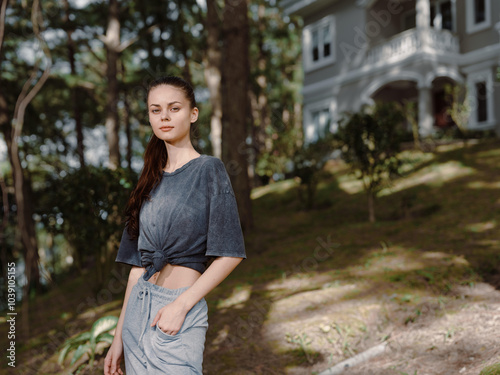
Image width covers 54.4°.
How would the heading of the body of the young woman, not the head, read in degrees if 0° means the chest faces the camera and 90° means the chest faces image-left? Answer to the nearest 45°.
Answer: approximately 45°

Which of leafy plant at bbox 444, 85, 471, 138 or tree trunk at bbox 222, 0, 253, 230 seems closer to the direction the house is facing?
the tree trunk

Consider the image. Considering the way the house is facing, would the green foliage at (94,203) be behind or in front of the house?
in front

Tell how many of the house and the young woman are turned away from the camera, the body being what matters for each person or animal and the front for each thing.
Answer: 0

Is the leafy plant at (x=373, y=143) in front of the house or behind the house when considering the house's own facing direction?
in front
